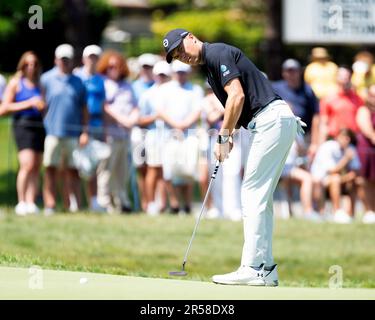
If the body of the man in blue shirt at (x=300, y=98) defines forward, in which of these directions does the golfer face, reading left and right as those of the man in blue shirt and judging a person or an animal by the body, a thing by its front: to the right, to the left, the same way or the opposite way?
to the right

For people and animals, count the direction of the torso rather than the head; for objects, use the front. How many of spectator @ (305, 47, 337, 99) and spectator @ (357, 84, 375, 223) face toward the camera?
2

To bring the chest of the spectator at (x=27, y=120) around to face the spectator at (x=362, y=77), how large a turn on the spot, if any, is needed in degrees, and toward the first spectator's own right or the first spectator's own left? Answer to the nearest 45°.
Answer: approximately 45° to the first spectator's own left

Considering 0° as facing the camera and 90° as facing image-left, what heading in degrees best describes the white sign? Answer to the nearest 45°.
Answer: approximately 0°

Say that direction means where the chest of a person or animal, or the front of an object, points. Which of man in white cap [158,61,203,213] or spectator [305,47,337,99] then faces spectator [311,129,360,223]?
spectator [305,47,337,99]

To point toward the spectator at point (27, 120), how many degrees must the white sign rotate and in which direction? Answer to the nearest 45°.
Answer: approximately 45° to its right

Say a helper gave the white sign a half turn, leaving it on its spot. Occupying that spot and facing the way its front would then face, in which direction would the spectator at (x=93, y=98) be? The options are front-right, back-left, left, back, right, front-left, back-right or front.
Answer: back-left

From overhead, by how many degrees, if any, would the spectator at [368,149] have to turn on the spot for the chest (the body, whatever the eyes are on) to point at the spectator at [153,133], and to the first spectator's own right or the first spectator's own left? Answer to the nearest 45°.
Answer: approximately 90° to the first spectator's own right

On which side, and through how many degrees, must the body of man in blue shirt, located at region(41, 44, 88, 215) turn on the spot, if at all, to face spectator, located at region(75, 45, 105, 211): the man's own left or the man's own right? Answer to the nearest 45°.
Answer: approximately 135° to the man's own left

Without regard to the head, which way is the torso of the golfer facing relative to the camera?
to the viewer's left

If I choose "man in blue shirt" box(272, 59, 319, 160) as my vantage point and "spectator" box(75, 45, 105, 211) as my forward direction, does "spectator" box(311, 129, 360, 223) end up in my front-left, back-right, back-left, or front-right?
back-left
